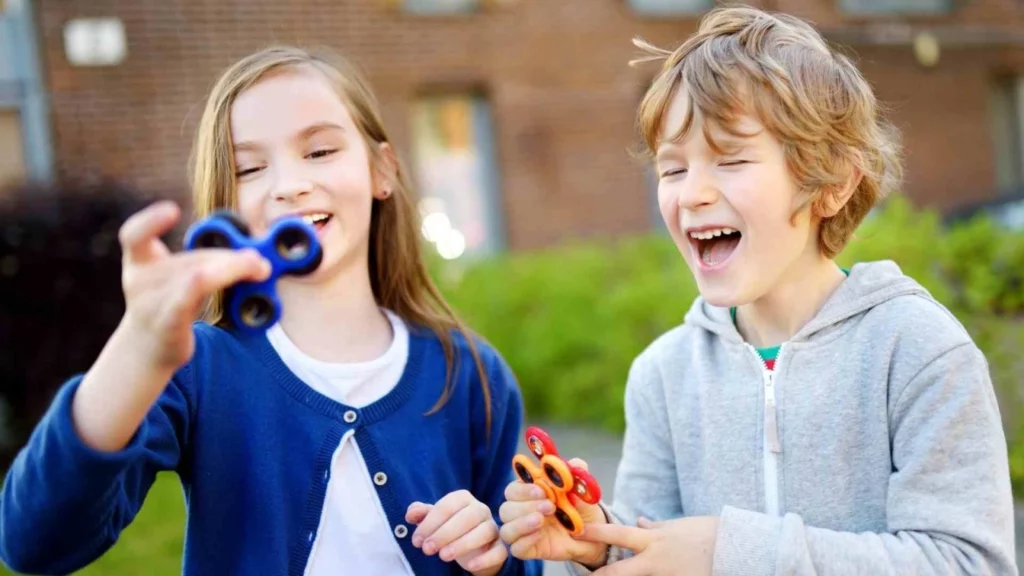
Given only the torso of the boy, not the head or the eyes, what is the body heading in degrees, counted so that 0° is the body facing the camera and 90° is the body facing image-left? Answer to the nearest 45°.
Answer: approximately 45°

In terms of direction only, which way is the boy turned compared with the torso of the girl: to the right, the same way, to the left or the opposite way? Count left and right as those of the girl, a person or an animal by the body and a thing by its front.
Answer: to the right

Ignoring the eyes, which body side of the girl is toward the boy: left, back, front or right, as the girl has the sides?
left

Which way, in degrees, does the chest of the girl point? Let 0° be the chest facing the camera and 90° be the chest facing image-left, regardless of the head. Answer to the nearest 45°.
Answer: approximately 0°

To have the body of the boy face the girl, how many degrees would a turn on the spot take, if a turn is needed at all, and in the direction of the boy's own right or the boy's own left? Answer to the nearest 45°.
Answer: approximately 45° to the boy's own right
